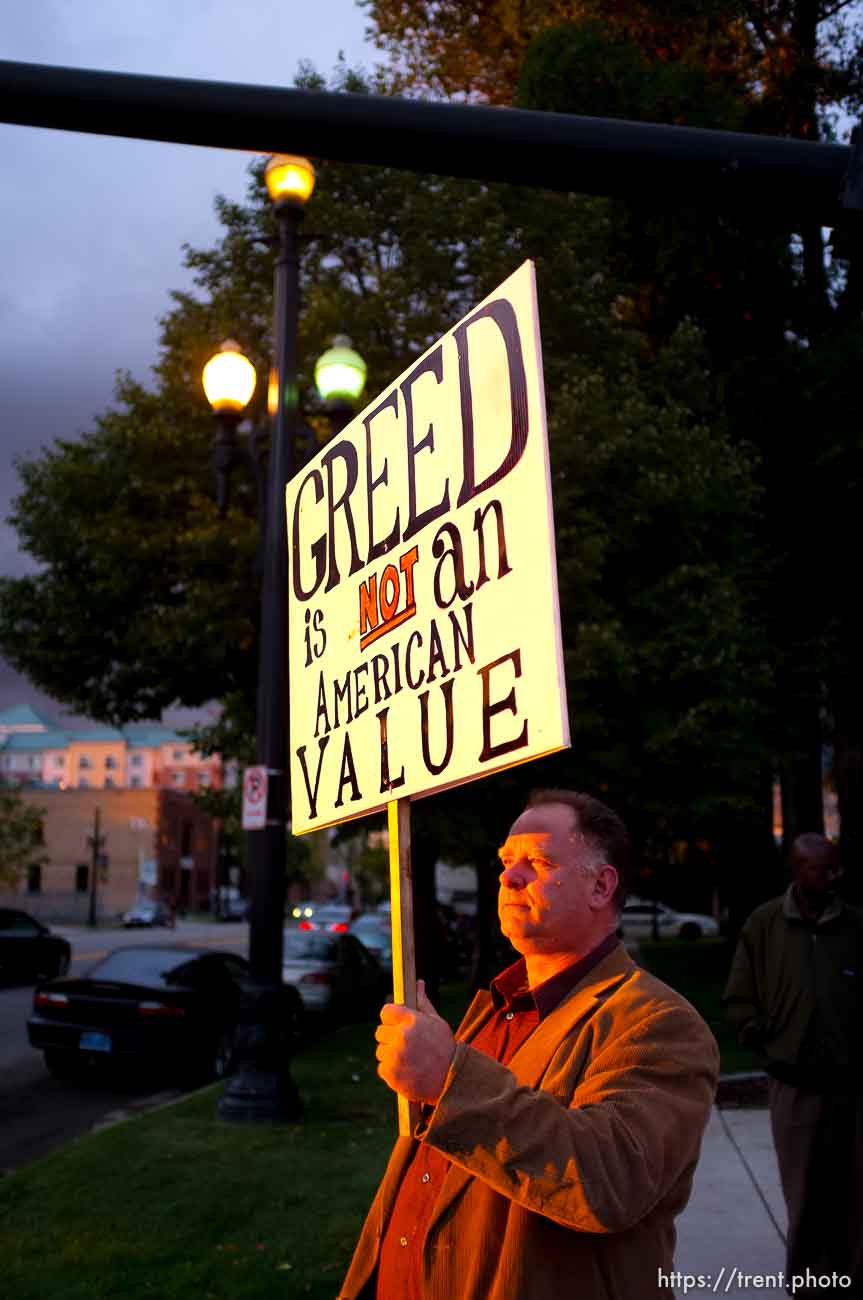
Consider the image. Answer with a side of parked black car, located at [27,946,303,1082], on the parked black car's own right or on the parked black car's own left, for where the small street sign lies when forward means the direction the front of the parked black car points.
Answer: on the parked black car's own right

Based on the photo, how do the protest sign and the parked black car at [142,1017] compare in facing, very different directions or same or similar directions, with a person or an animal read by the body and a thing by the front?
very different directions

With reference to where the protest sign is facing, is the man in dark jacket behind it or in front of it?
behind

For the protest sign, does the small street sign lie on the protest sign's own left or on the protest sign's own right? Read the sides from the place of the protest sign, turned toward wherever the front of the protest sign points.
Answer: on the protest sign's own right

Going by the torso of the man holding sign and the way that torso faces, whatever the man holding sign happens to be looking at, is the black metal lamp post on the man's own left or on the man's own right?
on the man's own right

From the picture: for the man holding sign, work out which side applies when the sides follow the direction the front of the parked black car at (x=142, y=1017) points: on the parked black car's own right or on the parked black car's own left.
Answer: on the parked black car's own right

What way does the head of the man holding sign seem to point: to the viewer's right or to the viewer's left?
to the viewer's left

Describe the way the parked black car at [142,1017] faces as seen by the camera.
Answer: facing away from the viewer and to the right of the viewer

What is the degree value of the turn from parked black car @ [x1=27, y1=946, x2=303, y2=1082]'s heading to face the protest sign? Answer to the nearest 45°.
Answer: approximately 135° to its right
